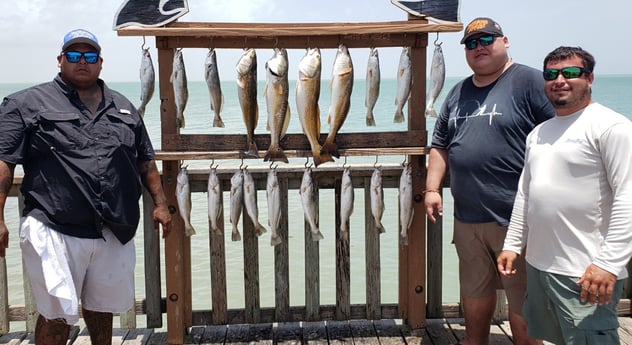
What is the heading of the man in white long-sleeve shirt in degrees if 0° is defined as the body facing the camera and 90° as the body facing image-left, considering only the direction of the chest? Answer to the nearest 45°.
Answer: approximately 45°

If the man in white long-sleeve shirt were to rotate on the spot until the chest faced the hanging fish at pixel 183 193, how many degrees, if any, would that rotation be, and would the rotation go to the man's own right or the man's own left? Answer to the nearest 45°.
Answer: approximately 45° to the man's own right

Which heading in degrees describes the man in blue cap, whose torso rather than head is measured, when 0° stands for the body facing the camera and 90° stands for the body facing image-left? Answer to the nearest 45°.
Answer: approximately 0°

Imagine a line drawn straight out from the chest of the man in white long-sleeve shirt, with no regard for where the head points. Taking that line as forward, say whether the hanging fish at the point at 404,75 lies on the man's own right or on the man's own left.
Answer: on the man's own right

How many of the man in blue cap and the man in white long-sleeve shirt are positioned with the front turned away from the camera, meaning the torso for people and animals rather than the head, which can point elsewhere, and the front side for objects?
0

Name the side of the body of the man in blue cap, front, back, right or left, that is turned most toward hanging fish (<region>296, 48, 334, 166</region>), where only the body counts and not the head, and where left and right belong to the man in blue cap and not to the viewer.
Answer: left
